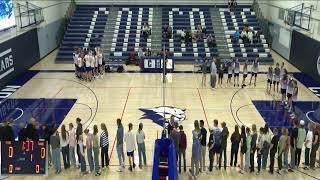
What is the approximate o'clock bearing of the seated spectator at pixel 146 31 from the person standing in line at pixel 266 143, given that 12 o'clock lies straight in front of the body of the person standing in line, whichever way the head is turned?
The seated spectator is roughly at 11 o'clock from the person standing in line.

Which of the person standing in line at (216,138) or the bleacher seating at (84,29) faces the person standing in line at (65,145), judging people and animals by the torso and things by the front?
the bleacher seating

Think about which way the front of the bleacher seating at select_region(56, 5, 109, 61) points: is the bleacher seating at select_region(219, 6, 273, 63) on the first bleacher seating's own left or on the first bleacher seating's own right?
on the first bleacher seating's own left

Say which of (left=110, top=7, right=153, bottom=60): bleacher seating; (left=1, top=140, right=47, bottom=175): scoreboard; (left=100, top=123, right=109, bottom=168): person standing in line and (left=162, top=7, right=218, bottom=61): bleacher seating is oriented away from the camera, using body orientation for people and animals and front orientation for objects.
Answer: the person standing in line

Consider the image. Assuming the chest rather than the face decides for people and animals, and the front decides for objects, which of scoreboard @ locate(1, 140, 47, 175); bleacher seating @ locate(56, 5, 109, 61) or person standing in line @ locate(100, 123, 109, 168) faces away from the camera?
the person standing in line

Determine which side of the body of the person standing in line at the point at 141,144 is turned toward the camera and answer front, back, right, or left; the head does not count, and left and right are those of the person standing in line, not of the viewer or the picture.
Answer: back

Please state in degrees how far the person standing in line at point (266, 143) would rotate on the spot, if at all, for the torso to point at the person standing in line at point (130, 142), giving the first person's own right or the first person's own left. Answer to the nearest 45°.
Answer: approximately 90° to the first person's own left
